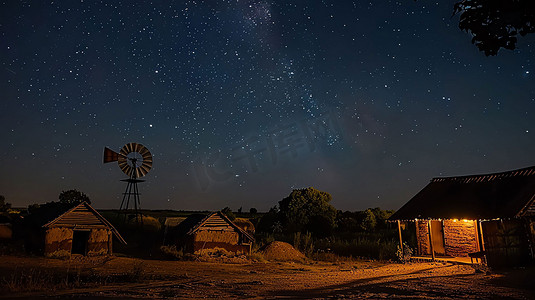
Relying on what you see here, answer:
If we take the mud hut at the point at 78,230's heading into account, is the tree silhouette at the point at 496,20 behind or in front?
in front

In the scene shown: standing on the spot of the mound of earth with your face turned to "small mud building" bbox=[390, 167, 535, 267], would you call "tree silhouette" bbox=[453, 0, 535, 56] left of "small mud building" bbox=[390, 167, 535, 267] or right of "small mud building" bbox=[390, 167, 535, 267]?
right

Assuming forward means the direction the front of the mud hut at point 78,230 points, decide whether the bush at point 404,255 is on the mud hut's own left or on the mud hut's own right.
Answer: on the mud hut's own left

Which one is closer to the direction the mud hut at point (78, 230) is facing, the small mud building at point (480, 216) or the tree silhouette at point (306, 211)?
the small mud building

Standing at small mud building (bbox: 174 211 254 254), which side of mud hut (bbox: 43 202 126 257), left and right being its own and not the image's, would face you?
left

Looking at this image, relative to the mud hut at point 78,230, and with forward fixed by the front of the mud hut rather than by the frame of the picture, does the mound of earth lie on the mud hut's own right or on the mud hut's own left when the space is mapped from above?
on the mud hut's own left

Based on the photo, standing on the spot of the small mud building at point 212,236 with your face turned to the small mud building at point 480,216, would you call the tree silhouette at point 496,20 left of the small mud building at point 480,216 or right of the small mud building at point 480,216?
right

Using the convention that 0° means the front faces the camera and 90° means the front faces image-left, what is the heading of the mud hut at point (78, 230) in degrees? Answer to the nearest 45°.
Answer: approximately 0°

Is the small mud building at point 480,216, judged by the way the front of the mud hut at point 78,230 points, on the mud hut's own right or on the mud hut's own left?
on the mud hut's own left

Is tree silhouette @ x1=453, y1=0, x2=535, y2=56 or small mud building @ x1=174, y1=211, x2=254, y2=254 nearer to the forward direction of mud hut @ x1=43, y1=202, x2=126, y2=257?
the tree silhouette

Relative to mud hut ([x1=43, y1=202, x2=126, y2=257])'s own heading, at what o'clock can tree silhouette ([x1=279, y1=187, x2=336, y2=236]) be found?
The tree silhouette is roughly at 8 o'clock from the mud hut.
